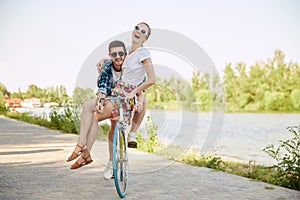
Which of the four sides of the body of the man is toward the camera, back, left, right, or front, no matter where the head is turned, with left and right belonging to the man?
front

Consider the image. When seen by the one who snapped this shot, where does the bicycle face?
facing the viewer
